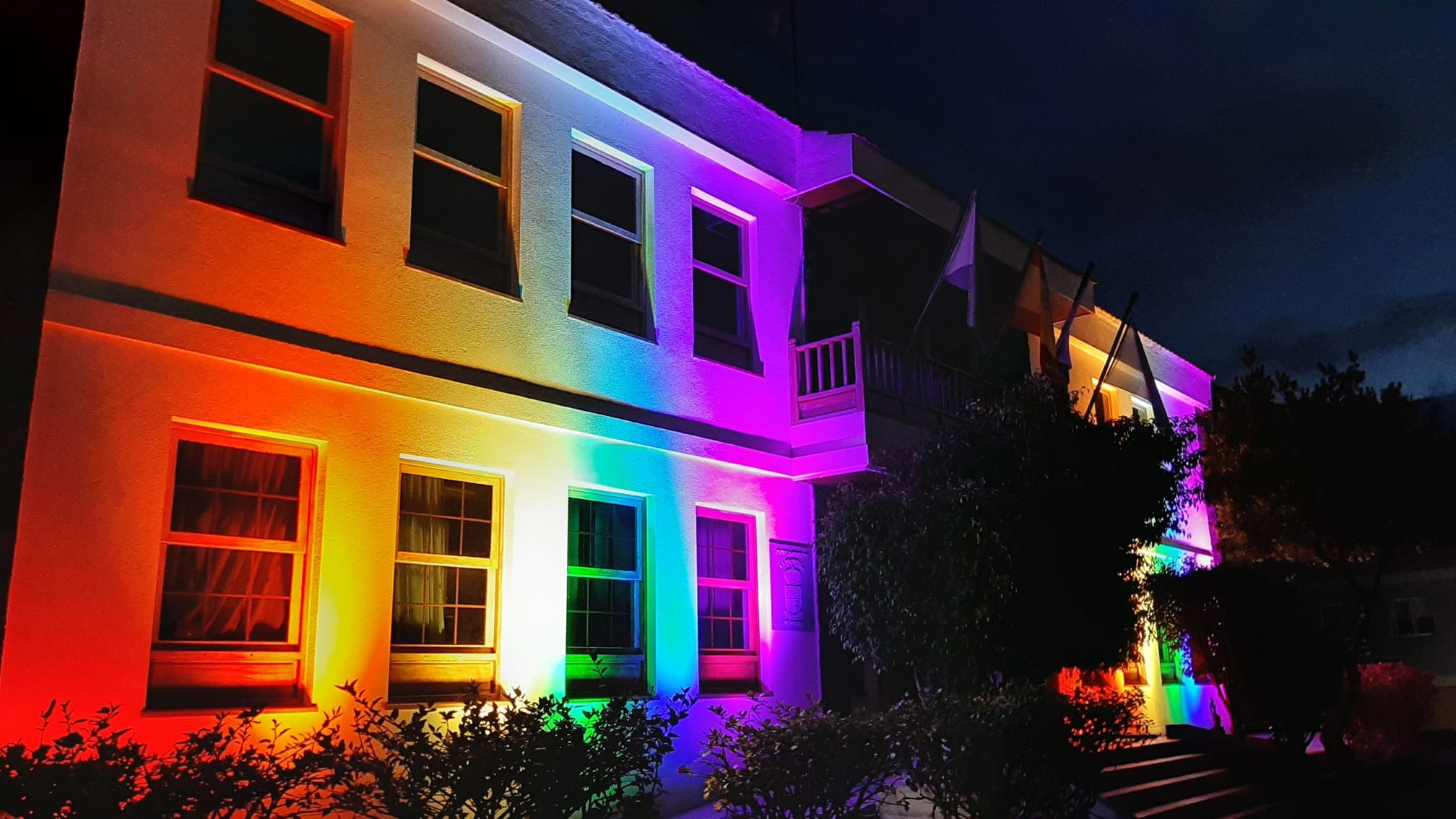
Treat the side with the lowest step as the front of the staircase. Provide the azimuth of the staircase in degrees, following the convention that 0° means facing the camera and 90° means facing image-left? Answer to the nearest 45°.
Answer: approximately 315°

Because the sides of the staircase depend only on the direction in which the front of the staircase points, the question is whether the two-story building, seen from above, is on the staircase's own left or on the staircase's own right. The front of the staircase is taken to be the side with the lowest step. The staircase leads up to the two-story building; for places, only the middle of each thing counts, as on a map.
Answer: on the staircase's own right

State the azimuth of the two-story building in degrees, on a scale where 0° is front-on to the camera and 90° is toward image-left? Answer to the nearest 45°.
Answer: approximately 315°

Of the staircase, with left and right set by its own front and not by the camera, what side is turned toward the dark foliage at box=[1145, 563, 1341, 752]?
left

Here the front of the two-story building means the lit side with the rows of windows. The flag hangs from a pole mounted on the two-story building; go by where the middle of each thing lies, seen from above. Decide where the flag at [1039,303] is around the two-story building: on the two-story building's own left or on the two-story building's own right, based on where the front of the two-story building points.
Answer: on the two-story building's own left

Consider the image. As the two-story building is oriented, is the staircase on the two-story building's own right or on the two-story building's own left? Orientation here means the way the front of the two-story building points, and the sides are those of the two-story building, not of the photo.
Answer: on the two-story building's own left
